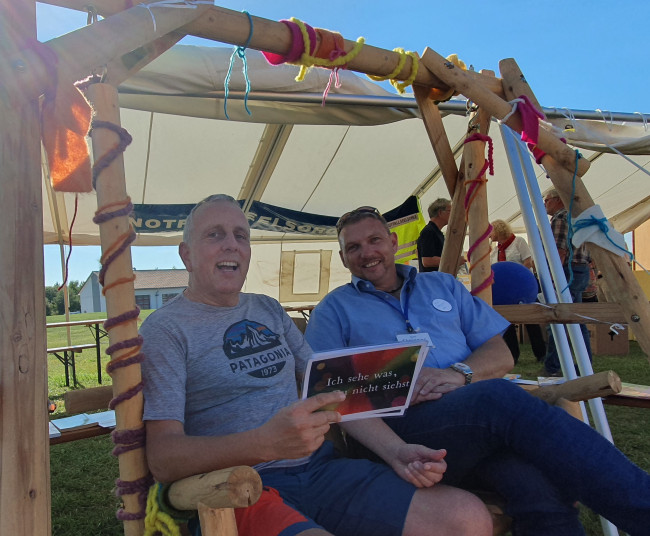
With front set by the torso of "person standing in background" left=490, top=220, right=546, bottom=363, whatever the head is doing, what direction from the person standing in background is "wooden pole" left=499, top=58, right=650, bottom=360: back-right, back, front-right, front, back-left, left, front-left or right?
front-left

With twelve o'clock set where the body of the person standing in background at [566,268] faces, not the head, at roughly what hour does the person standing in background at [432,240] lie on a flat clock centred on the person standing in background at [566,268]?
the person standing in background at [432,240] is roughly at 11 o'clock from the person standing in background at [566,268].

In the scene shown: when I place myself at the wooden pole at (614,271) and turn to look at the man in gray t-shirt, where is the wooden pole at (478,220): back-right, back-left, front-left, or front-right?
front-right

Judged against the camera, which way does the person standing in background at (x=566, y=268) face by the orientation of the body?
to the viewer's left

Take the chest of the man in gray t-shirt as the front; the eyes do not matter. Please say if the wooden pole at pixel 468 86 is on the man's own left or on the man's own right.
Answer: on the man's own left

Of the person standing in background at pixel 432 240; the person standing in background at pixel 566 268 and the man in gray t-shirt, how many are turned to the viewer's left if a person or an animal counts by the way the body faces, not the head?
1

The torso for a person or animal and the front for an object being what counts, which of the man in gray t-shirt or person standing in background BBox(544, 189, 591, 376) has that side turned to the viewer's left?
the person standing in background

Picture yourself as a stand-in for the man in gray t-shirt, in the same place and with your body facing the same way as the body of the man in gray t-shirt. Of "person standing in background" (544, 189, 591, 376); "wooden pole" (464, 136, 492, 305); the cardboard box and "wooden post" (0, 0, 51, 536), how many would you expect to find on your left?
3

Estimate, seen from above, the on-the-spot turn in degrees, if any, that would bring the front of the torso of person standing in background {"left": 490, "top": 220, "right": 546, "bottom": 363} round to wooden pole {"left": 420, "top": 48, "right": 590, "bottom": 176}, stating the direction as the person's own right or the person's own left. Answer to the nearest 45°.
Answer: approximately 45° to the person's own left
